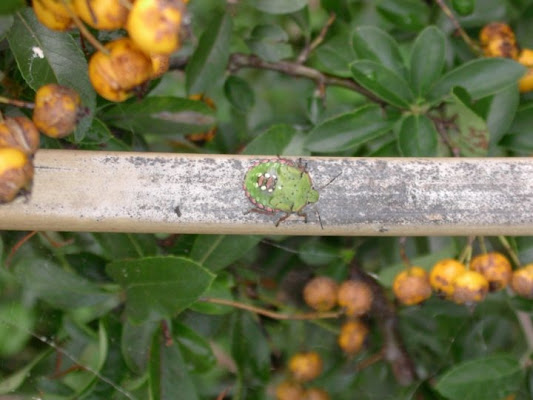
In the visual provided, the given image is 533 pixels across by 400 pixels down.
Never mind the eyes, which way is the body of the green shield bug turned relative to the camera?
to the viewer's right
